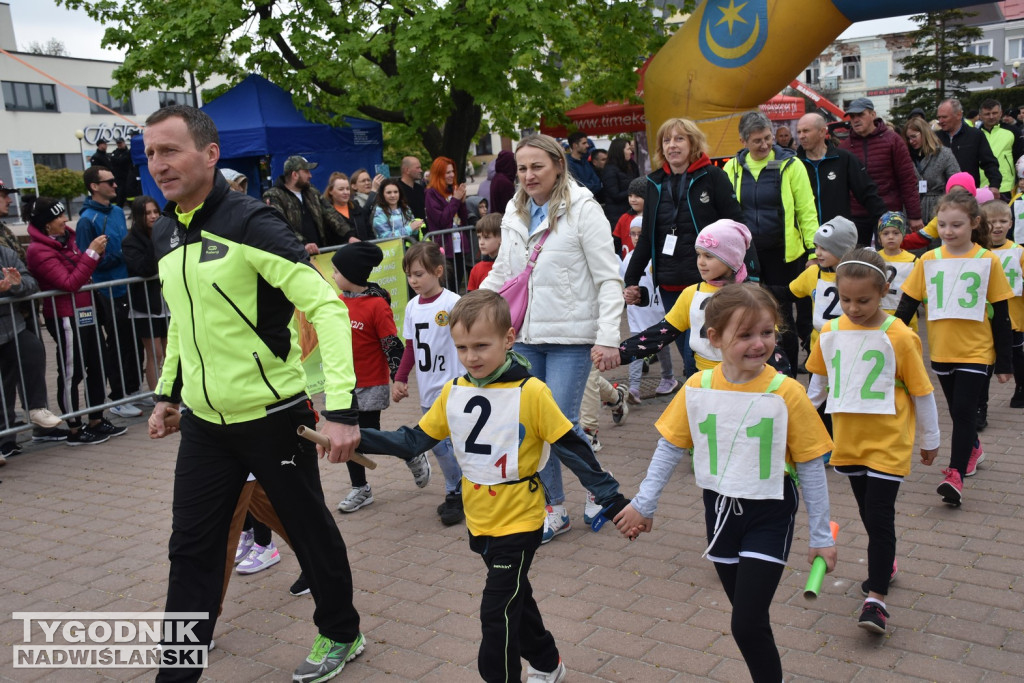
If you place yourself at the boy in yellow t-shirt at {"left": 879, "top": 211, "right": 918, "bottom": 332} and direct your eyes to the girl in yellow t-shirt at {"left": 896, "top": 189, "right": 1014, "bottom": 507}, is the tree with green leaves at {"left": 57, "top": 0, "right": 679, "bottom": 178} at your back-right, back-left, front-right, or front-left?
back-right

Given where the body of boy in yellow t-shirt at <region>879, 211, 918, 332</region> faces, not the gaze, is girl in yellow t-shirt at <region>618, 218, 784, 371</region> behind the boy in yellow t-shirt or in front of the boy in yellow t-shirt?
in front

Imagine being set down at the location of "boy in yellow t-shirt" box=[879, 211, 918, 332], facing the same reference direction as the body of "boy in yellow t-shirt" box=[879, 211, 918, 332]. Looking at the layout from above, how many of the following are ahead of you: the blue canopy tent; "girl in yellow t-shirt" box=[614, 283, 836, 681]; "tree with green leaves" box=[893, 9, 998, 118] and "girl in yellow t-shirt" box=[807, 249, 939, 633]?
2

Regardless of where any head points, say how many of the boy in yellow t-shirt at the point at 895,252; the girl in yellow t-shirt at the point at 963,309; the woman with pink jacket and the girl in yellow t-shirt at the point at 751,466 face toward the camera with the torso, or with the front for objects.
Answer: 3

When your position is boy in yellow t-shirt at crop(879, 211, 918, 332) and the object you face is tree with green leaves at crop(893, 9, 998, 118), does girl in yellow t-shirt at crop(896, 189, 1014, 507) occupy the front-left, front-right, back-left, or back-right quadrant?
back-right

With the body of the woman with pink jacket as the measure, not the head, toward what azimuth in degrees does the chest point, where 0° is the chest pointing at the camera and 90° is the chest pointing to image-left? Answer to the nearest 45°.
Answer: approximately 270°

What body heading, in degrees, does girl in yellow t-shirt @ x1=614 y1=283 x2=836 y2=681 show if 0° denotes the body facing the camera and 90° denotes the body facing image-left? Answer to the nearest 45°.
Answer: approximately 0°

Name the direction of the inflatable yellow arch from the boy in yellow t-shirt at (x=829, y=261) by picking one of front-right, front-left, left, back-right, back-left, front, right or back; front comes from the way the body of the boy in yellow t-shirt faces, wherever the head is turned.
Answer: back-right

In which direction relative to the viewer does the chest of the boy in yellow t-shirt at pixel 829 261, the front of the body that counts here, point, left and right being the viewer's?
facing the viewer and to the left of the viewer

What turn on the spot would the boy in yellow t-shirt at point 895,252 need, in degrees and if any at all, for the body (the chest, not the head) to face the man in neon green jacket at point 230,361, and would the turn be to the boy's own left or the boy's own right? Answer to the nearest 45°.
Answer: approximately 45° to the boy's own right
